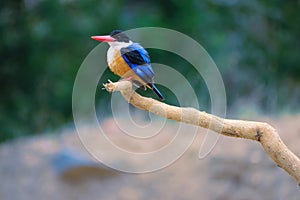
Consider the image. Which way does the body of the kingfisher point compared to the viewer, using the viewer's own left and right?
facing to the left of the viewer
